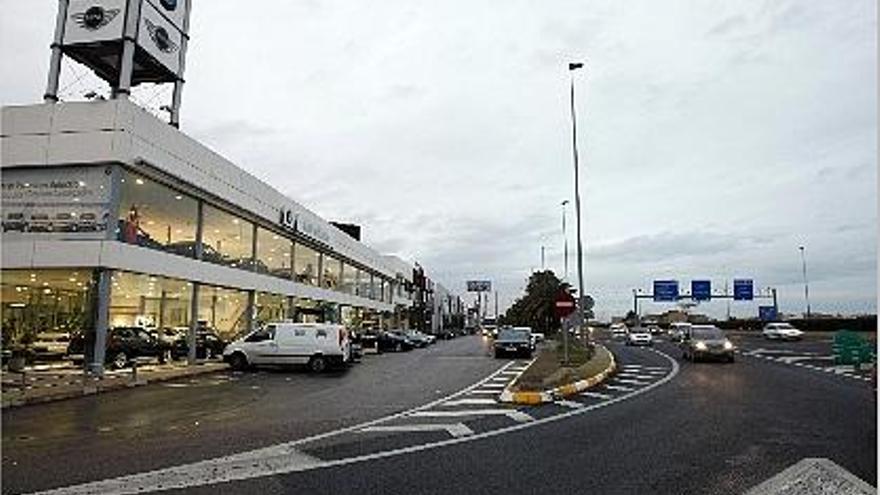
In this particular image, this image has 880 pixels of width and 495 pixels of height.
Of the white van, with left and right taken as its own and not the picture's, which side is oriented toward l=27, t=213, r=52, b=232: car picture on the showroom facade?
front

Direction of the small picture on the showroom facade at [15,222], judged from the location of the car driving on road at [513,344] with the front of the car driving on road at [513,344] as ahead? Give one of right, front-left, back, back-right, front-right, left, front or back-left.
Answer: front-right

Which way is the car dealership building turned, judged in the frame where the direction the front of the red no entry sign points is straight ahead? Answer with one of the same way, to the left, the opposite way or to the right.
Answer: to the left

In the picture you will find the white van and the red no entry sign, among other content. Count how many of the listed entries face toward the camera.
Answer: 1

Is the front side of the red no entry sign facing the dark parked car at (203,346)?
no

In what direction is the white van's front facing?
to the viewer's left

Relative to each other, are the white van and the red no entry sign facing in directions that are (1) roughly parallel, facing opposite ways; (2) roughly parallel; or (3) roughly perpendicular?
roughly perpendicular

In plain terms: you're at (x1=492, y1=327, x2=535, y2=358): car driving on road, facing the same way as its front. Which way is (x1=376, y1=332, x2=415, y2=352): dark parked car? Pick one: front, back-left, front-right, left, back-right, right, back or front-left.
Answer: back-right

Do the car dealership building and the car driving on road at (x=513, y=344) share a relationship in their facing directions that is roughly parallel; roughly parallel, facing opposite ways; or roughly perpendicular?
roughly perpendicular

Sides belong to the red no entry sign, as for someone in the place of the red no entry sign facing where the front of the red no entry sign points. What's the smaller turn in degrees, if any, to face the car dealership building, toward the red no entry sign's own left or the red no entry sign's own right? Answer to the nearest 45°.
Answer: approximately 90° to the red no entry sign's own right

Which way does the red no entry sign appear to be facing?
toward the camera
